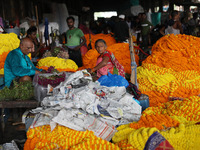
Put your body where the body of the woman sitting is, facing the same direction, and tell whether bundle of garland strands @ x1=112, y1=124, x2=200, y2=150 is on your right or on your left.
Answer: on your left

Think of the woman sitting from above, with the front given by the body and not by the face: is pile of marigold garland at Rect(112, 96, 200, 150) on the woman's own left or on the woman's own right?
on the woman's own left

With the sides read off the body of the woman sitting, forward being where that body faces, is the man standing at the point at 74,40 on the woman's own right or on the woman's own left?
on the woman's own right

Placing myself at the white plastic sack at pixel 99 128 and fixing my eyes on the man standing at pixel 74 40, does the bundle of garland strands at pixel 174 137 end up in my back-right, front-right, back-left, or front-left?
back-right

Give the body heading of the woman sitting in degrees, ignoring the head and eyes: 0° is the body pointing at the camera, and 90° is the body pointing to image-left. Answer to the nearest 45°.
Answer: approximately 90°

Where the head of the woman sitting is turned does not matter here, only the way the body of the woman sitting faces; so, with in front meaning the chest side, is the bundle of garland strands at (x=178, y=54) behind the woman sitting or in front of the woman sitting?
behind

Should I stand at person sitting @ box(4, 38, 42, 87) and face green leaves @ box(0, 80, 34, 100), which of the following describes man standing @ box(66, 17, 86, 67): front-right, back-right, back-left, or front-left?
back-left

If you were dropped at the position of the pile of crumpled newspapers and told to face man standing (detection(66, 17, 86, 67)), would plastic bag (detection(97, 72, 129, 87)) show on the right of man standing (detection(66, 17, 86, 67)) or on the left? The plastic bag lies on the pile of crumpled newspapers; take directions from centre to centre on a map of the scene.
right

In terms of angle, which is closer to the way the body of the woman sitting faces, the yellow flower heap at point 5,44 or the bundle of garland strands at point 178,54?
the yellow flower heap
